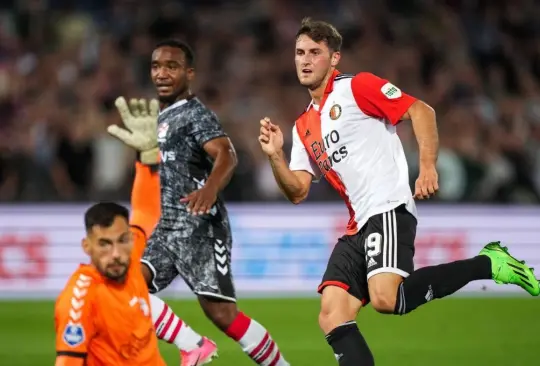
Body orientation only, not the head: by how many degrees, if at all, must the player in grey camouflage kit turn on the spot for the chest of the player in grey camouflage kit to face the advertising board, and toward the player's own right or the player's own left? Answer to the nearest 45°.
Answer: approximately 135° to the player's own right

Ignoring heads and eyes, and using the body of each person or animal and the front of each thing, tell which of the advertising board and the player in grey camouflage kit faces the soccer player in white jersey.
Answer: the advertising board

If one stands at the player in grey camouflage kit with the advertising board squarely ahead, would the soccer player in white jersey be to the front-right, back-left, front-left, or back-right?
back-right

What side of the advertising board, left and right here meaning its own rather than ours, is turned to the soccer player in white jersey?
front

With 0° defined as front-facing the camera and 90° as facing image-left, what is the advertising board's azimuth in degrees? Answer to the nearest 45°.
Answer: approximately 0°

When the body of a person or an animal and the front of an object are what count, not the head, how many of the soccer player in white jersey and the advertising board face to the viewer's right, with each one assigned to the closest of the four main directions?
0

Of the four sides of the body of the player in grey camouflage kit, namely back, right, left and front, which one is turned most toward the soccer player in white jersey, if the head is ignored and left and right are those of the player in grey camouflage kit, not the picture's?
left

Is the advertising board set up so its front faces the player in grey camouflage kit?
yes

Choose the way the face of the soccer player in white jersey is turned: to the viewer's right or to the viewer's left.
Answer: to the viewer's left

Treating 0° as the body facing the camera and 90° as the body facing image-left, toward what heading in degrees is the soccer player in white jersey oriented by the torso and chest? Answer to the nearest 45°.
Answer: approximately 45°
